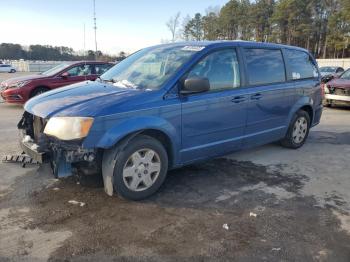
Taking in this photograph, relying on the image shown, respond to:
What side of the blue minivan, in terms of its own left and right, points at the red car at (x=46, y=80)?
right

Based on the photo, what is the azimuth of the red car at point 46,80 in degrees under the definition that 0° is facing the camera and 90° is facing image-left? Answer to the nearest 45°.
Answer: approximately 45°

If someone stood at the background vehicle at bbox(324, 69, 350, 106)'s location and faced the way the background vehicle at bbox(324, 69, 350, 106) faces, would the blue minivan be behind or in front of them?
in front

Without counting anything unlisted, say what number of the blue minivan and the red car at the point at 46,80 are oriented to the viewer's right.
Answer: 0

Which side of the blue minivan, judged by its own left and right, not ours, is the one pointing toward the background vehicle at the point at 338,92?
back

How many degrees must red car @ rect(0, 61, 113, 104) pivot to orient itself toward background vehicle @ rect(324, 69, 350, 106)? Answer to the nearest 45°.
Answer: approximately 135° to its left

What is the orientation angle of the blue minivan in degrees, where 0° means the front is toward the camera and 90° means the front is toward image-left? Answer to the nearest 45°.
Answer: approximately 45°

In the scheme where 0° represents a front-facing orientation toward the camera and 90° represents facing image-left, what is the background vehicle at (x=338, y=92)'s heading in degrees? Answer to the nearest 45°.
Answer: approximately 45°
